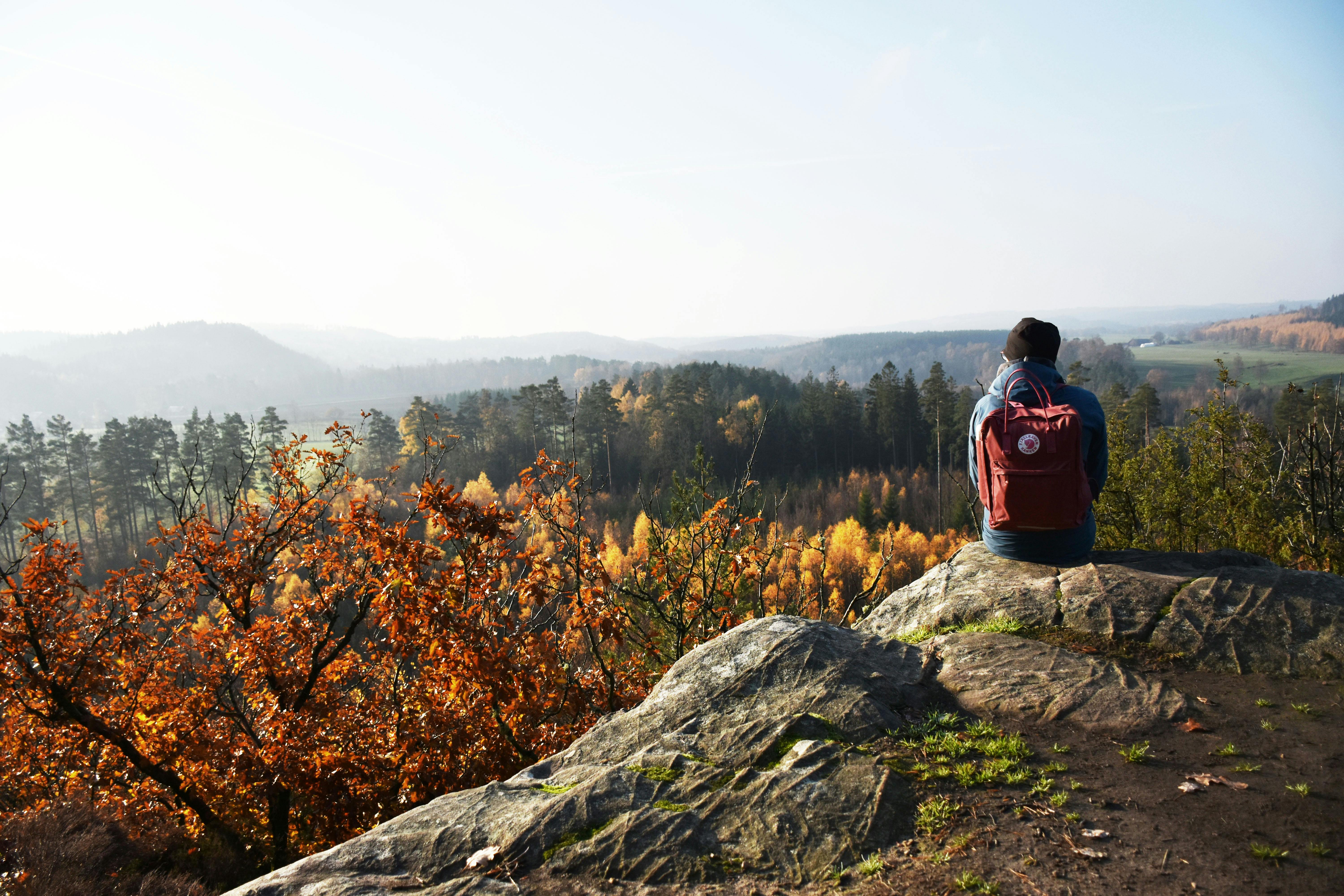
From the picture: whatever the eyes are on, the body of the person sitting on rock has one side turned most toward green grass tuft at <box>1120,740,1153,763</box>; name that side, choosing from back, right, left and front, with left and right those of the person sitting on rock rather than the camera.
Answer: back

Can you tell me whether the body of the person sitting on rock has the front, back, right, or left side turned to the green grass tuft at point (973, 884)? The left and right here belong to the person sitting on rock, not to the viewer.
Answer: back

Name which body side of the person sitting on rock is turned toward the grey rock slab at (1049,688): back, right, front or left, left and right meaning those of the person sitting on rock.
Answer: back

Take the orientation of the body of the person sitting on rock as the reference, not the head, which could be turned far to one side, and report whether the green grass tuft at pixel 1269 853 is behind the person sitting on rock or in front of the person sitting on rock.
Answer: behind

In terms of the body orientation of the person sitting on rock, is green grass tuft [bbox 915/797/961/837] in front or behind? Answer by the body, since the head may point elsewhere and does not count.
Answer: behind

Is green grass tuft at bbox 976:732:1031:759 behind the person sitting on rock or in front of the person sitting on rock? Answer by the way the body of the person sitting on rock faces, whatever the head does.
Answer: behind

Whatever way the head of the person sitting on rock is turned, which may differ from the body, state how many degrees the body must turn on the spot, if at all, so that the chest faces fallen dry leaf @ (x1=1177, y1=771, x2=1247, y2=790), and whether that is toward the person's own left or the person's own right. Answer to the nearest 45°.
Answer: approximately 180°

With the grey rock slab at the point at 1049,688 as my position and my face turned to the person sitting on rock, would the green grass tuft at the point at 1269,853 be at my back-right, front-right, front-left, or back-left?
back-right

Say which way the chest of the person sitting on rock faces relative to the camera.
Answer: away from the camera
